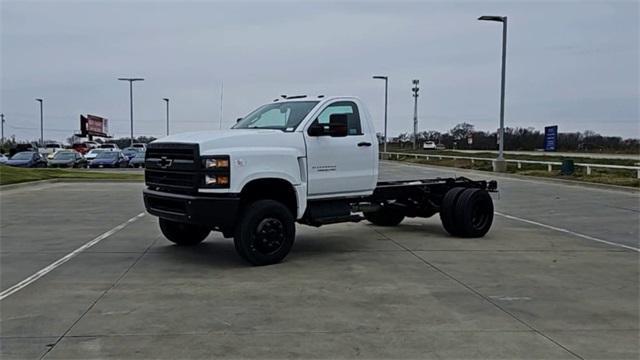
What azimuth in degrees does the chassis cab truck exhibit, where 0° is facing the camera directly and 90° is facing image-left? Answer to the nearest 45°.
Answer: approximately 45°

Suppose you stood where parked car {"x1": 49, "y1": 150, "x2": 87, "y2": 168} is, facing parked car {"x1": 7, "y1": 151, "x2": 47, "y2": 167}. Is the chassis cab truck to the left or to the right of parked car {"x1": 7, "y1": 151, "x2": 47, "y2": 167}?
left

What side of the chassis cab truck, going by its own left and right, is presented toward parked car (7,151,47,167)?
right

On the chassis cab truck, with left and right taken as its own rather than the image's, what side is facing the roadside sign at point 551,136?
back

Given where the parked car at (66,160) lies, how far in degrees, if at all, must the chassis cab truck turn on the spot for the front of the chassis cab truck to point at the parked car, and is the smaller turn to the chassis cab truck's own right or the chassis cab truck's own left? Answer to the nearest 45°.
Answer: approximately 90° to the chassis cab truck's own right
